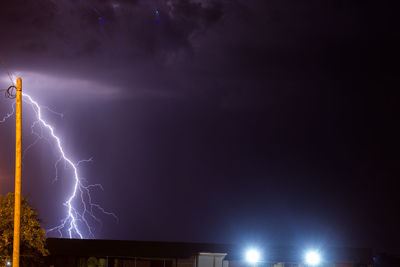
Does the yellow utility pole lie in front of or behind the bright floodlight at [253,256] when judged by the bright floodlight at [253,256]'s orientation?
in front

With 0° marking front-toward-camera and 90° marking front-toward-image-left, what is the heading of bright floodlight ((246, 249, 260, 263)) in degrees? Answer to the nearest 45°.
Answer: approximately 0°

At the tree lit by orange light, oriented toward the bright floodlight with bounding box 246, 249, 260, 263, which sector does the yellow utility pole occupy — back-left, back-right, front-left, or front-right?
back-right
